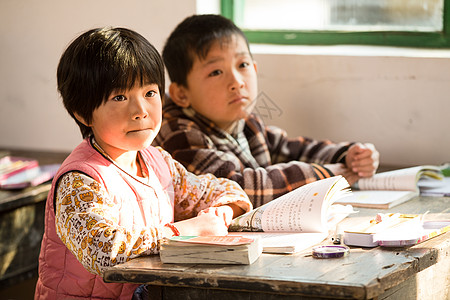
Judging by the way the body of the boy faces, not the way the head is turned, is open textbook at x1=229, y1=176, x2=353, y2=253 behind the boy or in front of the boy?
in front

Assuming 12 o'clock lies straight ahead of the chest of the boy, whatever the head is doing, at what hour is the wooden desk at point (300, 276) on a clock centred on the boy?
The wooden desk is roughly at 1 o'clock from the boy.

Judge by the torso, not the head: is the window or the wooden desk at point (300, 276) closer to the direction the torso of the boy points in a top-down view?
the wooden desk

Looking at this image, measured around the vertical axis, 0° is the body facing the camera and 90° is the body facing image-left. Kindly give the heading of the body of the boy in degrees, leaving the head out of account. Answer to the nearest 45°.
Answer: approximately 315°

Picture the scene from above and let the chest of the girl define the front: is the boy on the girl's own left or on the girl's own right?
on the girl's own left

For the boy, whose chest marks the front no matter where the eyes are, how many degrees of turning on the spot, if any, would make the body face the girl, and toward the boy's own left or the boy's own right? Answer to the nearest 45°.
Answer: approximately 45° to the boy's own right

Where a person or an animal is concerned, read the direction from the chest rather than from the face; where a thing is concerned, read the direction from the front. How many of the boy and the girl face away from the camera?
0

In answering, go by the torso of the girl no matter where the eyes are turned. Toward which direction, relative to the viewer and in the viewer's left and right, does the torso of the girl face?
facing the viewer and to the right of the viewer

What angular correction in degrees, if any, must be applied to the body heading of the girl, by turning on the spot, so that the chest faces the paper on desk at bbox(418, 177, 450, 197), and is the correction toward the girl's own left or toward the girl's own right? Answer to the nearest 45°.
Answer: approximately 90° to the girl's own left
